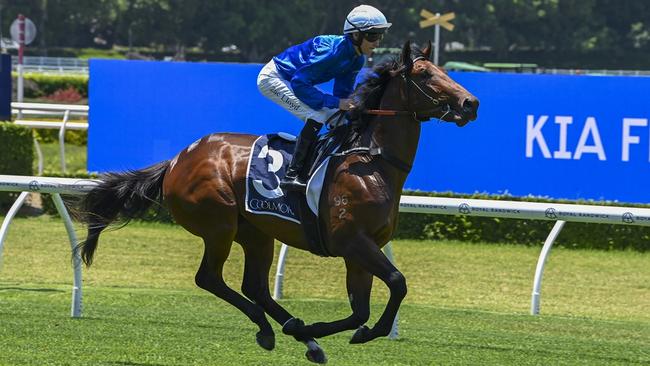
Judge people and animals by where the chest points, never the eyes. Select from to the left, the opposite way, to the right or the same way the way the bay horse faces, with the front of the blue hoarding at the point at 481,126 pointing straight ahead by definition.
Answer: to the left

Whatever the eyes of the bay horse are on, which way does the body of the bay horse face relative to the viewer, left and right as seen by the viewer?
facing to the right of the viewer

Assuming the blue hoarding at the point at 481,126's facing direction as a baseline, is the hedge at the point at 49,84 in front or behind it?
behind

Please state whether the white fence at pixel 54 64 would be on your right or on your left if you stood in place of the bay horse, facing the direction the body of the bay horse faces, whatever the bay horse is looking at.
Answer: on your left

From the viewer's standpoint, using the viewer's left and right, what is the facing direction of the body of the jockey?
facing to the right of the viewer

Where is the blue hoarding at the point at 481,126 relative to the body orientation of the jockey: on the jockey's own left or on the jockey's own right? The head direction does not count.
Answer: on the jockey's own left

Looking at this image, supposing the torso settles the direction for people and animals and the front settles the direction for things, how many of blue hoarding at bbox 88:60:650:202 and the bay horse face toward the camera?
1

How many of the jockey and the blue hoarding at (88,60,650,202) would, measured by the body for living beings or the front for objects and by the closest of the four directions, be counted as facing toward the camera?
1

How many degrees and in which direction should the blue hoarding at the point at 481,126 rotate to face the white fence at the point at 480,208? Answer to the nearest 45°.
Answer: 0° — it already faces it
